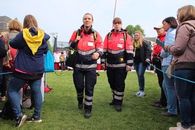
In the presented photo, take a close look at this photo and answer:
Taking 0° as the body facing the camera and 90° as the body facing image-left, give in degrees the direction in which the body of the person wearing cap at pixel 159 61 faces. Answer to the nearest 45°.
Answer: approximately 90°

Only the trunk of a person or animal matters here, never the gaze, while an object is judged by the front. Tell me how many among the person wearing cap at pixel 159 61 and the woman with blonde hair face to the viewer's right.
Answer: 0
